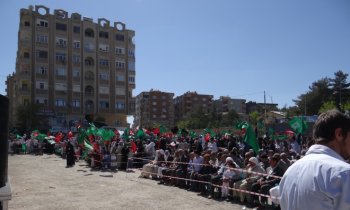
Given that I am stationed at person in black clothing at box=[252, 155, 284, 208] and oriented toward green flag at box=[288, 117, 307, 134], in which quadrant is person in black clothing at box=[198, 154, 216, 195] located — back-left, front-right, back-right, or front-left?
front-left

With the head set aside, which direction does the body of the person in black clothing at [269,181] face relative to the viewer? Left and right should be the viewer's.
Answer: facing the viewer and to the left of the viewer

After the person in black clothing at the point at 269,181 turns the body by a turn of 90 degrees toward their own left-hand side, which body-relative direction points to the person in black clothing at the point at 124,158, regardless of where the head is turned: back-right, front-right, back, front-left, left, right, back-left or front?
back

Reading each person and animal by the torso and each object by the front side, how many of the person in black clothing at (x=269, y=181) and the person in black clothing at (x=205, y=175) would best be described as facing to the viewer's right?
0

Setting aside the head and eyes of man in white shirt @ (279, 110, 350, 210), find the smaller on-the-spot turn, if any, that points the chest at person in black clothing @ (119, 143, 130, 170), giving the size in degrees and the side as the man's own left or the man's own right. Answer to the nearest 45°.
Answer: approximately 90° to the man's own left

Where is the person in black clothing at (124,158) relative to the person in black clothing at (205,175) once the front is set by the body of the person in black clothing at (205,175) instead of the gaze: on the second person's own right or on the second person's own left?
on the second person's own right

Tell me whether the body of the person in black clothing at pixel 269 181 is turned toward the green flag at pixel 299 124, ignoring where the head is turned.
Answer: no

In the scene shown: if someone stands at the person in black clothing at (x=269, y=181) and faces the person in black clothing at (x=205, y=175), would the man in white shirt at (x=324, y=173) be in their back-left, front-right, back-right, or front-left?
back-left
